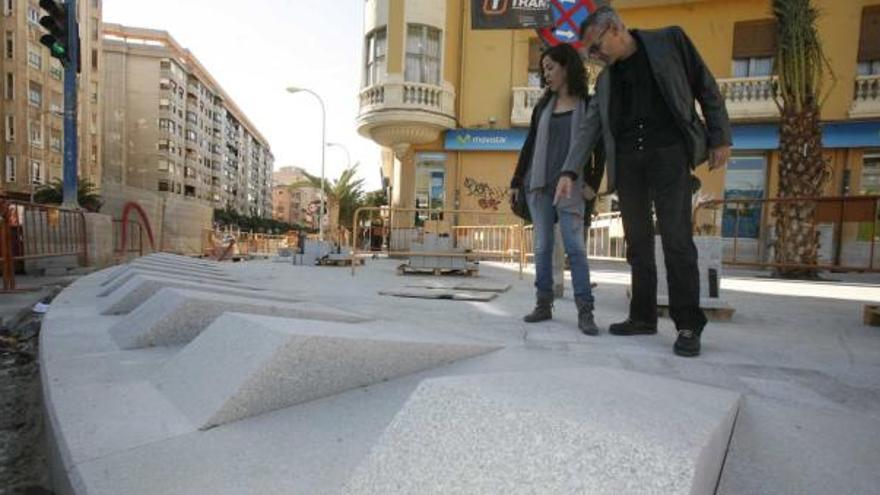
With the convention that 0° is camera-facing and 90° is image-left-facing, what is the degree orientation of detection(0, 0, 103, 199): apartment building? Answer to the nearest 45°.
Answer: approximately 315°

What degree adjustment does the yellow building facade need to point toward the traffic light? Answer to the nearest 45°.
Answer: approximately 45° to its right

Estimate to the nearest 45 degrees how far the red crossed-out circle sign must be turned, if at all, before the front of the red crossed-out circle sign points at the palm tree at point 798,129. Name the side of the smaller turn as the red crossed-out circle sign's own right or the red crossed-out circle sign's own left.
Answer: approximately 135° to the red crossed-out circle sign's own left

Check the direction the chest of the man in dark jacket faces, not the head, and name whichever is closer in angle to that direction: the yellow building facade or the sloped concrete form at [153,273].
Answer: the sloped concrete form

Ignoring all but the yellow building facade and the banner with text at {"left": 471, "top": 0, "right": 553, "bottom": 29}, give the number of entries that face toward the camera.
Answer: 2

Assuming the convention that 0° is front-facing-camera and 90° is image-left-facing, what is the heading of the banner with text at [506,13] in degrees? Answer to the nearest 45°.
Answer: approximately 0°

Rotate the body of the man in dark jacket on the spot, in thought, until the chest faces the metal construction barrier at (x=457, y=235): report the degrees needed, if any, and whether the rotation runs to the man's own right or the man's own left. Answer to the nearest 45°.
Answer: approximately 90° to the man's own right

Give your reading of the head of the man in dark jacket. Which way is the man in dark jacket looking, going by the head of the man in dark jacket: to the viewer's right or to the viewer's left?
to the viewer's left
